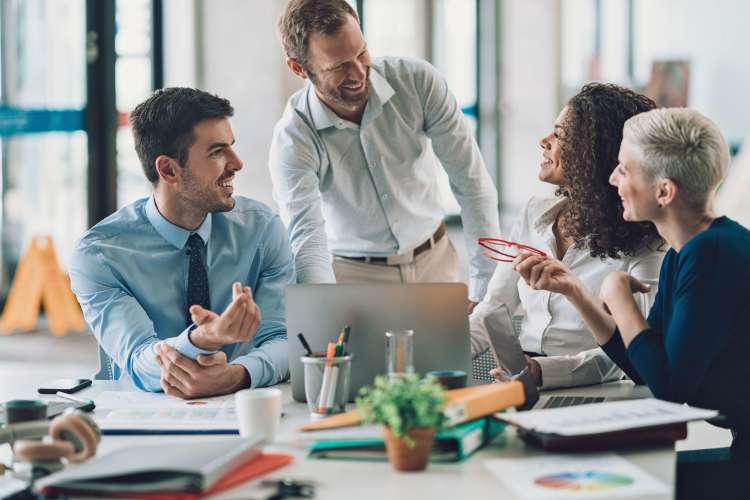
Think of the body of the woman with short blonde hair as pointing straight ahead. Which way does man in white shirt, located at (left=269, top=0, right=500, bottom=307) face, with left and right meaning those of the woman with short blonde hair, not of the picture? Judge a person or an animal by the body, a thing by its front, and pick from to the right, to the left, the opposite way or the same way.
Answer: to the left

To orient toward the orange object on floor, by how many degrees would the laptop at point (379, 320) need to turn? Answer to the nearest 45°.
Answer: approximately 45° to its left

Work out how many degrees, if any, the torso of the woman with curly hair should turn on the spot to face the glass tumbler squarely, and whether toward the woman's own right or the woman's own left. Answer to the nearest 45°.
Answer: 0° — they already face it

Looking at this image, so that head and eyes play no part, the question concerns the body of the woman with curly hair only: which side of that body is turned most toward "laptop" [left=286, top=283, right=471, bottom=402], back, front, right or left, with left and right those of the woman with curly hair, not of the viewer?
front

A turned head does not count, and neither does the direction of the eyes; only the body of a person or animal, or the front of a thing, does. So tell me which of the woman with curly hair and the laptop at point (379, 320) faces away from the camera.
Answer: the laptop

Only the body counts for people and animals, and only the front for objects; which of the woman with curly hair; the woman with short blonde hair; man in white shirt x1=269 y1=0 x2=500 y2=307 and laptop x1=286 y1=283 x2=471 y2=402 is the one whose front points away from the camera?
the laptop

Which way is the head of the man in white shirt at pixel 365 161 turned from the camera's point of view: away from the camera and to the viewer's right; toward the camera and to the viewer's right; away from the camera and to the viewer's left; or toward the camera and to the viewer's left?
toward the camera and to the viewer's right

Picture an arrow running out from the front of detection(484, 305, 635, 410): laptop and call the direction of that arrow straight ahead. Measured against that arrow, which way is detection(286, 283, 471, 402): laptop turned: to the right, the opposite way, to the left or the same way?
to the left

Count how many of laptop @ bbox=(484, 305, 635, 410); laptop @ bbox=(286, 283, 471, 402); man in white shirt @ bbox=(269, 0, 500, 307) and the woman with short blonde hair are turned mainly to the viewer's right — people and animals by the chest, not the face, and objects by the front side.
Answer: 1

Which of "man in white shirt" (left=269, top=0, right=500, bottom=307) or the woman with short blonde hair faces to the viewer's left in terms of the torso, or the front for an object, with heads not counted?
the woman with short blonde hair

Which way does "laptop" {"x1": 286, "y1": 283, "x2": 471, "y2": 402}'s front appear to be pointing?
away from the camera

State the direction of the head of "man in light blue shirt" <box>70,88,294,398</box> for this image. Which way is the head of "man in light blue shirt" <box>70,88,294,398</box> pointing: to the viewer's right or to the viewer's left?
to the viewer's right

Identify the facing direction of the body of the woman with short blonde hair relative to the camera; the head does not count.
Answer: to the viewer's left

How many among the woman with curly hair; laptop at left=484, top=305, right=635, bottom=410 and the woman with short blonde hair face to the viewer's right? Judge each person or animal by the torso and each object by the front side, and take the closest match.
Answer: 1

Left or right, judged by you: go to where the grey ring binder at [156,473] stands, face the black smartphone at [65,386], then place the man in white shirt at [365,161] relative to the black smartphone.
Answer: right

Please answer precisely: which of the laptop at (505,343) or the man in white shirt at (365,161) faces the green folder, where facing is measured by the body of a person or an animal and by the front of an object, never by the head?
the man in white shirt

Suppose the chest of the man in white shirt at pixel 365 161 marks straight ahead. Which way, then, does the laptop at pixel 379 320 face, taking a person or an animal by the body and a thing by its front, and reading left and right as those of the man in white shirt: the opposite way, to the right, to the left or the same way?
the opposite way

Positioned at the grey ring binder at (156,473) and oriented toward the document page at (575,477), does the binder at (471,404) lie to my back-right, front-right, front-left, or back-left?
front-left

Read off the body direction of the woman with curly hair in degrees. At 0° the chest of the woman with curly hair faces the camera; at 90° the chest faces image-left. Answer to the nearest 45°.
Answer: approximately 45°
